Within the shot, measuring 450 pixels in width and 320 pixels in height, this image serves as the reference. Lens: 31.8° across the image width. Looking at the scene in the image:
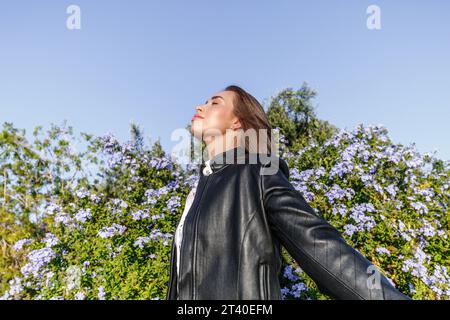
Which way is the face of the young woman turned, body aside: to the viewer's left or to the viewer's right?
to the viewer's left

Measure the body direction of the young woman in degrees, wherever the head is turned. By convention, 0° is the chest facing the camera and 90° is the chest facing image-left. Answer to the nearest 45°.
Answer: approximately 45°

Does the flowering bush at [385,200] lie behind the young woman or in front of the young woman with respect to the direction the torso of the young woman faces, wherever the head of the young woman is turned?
behind
